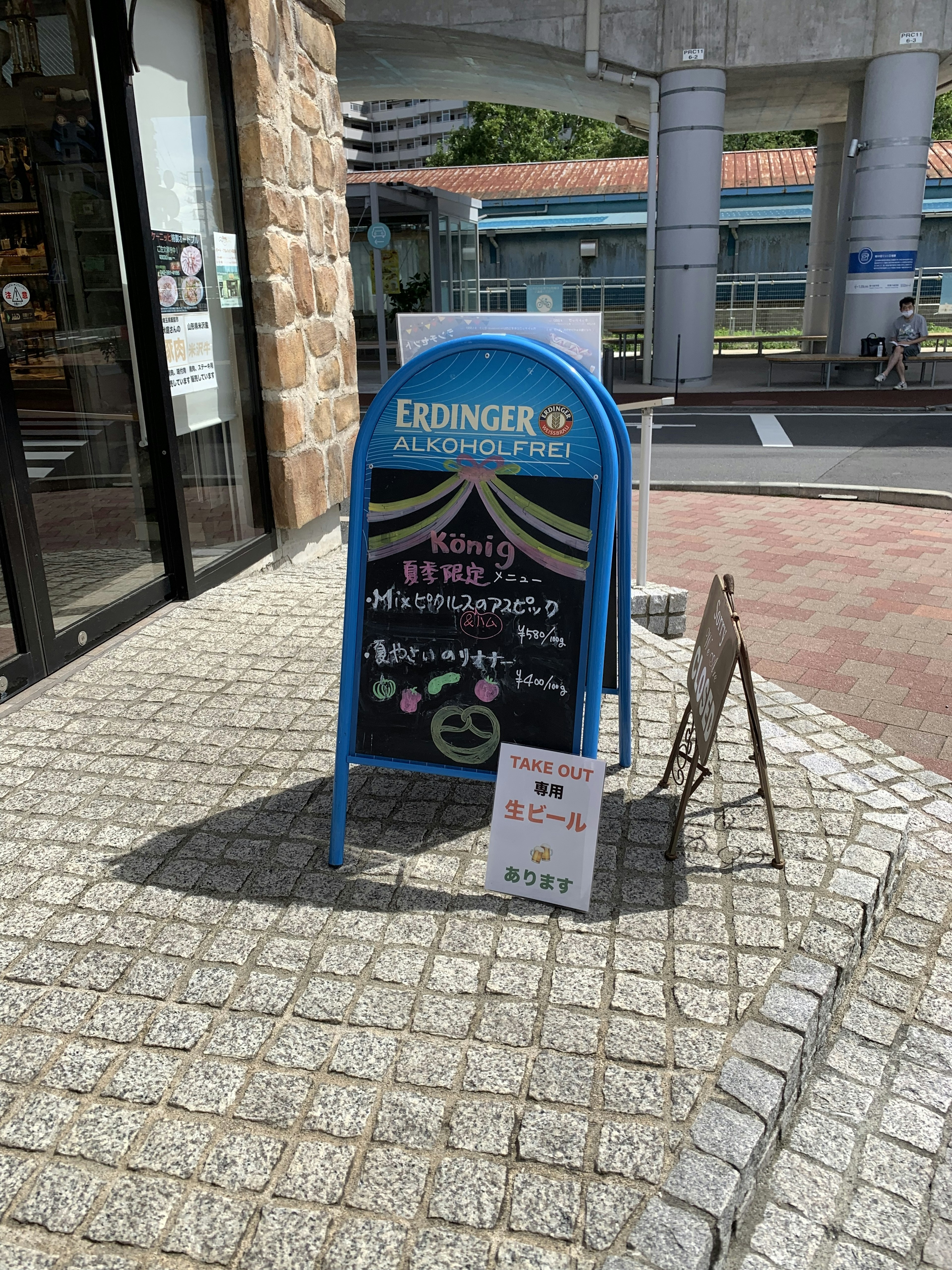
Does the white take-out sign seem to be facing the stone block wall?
no

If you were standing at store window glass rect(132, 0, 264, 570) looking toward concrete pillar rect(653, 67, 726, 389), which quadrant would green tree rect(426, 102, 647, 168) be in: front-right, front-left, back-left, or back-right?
front-left

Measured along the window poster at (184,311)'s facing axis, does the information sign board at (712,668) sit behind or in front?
in front

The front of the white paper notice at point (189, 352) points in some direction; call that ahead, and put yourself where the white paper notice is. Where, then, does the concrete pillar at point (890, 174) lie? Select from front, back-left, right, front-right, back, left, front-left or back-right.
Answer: left

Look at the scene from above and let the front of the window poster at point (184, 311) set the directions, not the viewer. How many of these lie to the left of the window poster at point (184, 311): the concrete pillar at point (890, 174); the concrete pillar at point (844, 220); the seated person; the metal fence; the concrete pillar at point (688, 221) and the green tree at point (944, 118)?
6

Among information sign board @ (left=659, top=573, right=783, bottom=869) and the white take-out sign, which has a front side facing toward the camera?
the white take-out sign

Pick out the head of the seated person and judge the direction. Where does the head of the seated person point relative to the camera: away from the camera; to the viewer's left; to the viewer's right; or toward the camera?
toward the camera

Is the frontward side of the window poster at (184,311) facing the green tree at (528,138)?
no

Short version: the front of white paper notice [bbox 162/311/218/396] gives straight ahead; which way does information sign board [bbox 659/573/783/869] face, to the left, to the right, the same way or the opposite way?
the opposite way

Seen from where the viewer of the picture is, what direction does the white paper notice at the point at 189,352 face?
facing the viewer and to the right of the viewer

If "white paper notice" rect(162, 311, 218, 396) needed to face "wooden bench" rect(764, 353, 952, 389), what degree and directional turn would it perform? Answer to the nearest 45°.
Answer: approximately 90° to its left

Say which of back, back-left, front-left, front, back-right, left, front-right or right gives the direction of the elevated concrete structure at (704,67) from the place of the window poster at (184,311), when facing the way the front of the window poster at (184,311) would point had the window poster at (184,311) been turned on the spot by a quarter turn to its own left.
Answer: front

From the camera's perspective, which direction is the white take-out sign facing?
toward the camera

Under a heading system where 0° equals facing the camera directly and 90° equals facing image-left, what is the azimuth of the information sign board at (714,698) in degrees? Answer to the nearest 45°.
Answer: approximately 90°

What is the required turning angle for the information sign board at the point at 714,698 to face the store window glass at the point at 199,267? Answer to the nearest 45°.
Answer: approximately 45° to its right

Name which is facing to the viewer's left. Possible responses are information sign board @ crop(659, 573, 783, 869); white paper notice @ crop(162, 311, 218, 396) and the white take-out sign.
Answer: the information sign board

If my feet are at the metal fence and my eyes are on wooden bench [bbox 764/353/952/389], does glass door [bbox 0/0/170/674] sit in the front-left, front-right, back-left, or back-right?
front-right

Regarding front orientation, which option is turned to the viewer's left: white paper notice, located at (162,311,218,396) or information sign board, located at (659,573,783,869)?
the information sign board

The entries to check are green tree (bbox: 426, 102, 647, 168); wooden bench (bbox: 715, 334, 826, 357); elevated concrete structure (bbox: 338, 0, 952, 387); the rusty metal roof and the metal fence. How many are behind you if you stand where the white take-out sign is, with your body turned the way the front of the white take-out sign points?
5

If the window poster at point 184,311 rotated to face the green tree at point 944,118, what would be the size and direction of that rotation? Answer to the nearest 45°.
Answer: approximately 90° to its left

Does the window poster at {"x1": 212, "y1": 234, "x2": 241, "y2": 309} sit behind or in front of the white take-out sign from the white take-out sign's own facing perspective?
behind

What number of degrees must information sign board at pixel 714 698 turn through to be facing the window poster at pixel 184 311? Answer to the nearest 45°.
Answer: approximately 45° to its right
